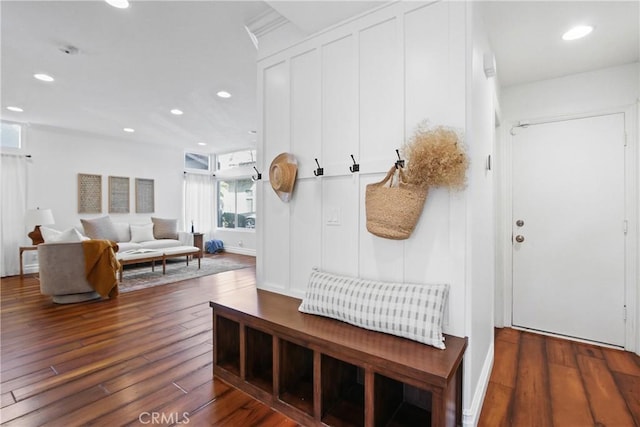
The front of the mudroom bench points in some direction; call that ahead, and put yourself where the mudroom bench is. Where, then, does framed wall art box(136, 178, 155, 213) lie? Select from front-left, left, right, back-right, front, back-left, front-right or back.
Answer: right

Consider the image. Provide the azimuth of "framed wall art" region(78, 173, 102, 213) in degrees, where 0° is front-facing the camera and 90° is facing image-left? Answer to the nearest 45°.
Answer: approximately 315°

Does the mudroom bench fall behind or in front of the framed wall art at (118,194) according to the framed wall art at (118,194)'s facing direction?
in front

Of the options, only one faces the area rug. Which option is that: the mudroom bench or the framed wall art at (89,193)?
the framed wall art

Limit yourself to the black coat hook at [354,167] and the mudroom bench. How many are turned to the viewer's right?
0

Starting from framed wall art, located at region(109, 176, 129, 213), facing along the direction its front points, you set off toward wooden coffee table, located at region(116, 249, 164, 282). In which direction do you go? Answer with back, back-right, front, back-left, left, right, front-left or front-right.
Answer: front-right

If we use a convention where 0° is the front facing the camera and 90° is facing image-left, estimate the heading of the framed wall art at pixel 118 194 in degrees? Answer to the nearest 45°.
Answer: approximately 315°

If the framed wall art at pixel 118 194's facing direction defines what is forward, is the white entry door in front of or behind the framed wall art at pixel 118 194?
in front

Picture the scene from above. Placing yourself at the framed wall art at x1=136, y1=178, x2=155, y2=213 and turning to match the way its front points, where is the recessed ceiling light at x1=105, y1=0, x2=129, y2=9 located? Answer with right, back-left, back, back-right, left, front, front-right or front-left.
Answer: front-right

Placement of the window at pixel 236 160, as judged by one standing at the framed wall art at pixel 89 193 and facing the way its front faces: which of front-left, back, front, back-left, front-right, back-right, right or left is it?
front-left

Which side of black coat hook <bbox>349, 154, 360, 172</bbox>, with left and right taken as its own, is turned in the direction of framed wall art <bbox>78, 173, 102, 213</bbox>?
right
